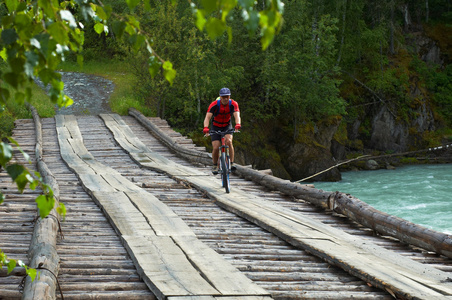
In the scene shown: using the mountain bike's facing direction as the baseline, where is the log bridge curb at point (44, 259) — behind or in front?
in front

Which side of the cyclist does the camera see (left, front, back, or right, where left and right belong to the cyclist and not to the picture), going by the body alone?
front

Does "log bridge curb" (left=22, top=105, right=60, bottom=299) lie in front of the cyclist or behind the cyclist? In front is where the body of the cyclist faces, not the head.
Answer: in front

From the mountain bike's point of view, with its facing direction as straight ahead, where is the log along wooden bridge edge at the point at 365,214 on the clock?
The log along wooden bridge edge is roughly at 11 o'clock from the mountain bike.

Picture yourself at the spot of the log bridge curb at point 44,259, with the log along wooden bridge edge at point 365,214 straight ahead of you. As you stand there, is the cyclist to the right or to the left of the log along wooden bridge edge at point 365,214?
left

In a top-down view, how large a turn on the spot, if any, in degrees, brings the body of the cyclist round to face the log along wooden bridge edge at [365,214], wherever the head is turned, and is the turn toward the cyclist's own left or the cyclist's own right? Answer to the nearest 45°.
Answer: approximately 45° to the cyclist's own left

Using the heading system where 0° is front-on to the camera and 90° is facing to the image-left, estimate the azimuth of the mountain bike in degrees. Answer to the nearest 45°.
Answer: approximately 0°
